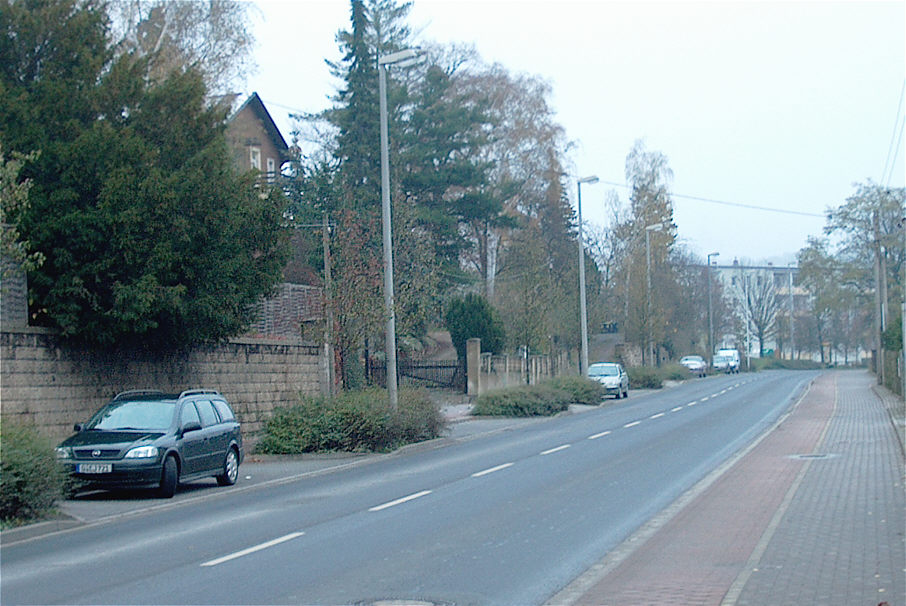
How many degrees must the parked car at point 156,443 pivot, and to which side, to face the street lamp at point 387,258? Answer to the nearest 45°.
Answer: approximately 180°

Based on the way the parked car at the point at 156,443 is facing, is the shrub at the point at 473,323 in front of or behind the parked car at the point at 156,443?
behind

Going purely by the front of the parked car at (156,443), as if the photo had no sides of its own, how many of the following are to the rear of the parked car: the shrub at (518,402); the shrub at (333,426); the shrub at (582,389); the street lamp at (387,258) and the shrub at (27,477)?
4

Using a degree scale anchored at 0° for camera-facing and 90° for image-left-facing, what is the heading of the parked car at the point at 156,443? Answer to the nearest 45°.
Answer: approximately 45°

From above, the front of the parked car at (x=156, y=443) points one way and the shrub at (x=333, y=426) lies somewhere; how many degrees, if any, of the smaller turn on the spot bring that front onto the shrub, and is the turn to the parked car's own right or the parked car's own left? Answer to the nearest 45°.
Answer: approximately 180°

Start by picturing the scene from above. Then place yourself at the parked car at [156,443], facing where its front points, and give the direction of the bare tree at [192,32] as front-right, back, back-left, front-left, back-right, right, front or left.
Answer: back-right

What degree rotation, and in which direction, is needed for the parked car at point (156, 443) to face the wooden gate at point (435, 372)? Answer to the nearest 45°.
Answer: approximately 180°

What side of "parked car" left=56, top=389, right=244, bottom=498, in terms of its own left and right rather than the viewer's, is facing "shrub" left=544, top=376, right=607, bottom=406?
back

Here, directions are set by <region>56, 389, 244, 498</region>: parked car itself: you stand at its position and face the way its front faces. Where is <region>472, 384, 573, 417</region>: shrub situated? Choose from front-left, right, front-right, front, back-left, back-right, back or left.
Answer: back
